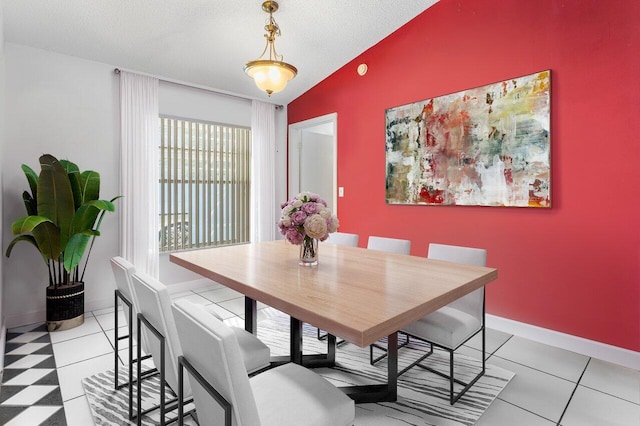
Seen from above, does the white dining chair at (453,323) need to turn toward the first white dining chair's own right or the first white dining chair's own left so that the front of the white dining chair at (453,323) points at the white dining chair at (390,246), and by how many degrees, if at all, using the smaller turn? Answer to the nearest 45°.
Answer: approximately 90° to the first white dining chair's own right

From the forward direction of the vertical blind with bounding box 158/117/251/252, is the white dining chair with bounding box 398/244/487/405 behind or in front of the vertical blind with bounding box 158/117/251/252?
in front

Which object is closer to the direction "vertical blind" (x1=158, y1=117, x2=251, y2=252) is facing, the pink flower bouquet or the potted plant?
the pink flower bouquet

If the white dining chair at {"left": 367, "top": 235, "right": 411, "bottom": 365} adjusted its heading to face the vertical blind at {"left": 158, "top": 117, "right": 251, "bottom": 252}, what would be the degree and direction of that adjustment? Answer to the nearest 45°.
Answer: approximately 90° to its right

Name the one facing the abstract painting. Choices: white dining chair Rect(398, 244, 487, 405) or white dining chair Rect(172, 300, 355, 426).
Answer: white dining chair Rect(172, 300, 355, 426)

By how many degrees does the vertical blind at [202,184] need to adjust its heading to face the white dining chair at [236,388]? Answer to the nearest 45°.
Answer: approximately 45° to its right

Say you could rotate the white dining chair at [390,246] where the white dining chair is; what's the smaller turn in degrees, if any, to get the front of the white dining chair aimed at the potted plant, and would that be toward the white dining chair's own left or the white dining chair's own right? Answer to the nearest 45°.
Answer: approximately 45° to the white dining chair's own right

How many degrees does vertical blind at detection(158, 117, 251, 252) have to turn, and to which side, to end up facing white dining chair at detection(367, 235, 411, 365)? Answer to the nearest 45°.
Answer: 0° — it already faces it

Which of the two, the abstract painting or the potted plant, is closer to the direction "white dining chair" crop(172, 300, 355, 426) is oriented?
the abstract painting

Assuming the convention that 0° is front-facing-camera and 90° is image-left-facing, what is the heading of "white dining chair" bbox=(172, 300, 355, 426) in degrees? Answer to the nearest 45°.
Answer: approximately 225°

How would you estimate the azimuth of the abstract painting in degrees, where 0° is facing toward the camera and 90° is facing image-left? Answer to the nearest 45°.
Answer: approximately 45°

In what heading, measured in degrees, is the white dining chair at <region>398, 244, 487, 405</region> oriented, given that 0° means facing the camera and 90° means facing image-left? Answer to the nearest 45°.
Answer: approximately 45°
